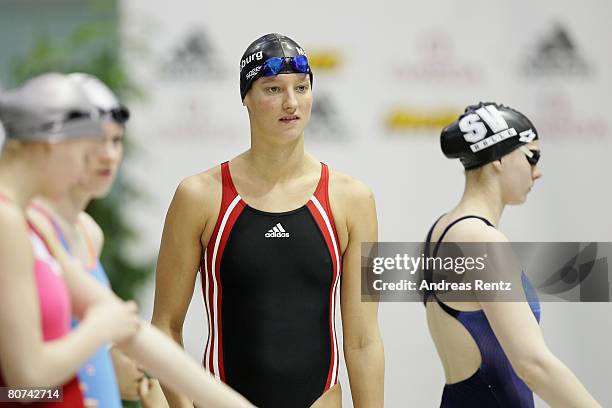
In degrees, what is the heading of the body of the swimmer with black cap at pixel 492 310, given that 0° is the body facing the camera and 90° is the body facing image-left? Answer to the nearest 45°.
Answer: approximately 270°

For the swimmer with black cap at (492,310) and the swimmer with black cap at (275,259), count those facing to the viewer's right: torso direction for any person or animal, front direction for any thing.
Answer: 1

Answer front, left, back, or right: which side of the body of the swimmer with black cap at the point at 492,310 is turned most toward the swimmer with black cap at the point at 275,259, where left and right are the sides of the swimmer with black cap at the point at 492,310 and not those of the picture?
back

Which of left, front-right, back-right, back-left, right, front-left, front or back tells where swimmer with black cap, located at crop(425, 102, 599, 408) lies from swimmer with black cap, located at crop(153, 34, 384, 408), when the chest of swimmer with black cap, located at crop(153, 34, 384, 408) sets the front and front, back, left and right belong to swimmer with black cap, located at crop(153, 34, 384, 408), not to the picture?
left

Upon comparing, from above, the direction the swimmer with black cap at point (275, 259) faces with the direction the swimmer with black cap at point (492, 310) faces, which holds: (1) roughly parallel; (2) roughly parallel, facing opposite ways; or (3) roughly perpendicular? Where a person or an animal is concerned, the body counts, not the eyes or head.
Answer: roughly perpendicular

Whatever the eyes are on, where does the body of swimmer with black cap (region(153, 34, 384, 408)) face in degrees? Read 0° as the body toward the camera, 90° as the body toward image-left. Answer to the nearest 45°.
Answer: approximately 0°

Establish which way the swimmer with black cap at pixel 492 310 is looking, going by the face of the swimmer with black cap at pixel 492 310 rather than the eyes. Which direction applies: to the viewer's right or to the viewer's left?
to the viewer's right
